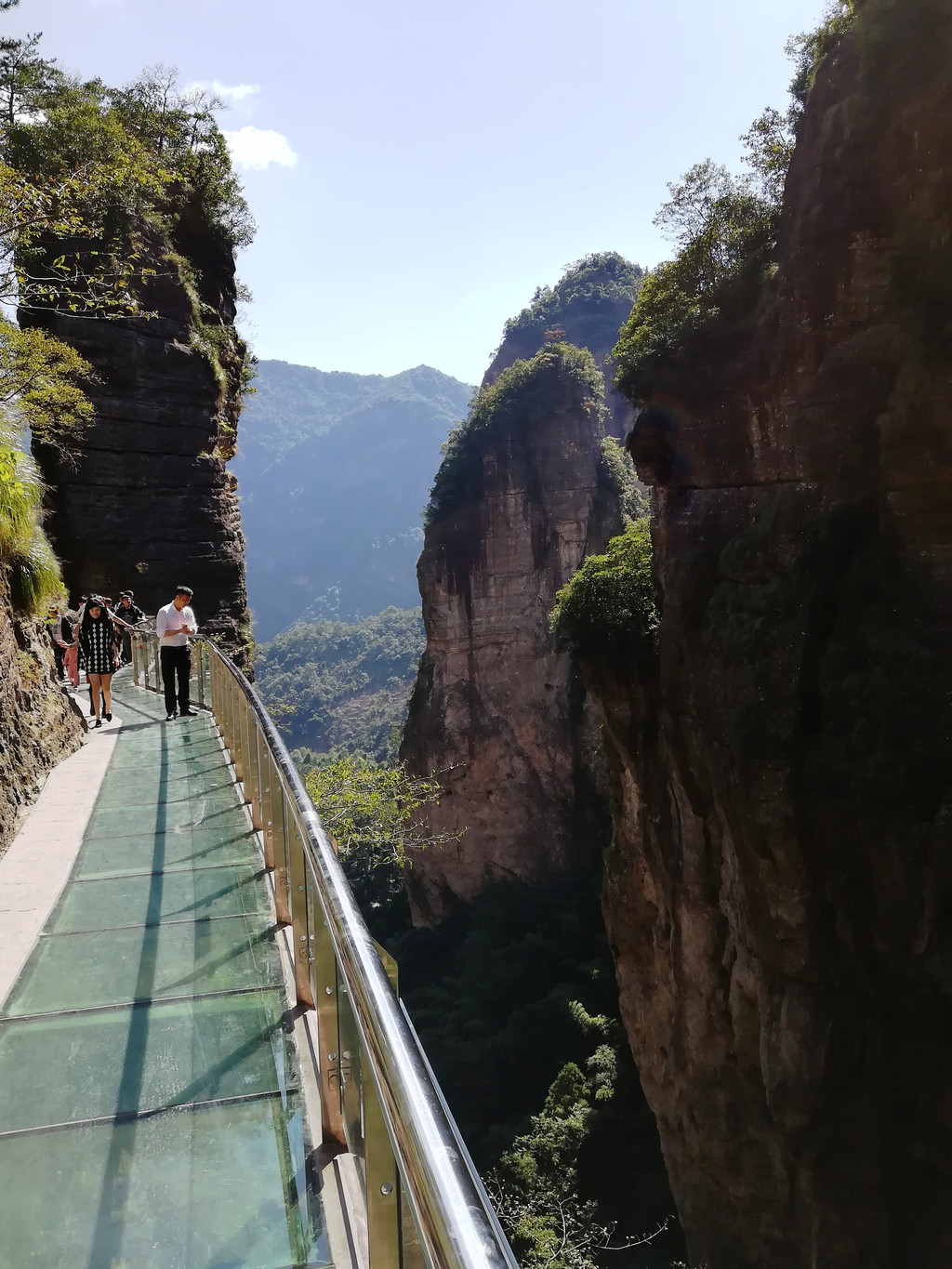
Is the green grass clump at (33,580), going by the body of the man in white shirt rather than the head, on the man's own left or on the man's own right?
on the man's own right

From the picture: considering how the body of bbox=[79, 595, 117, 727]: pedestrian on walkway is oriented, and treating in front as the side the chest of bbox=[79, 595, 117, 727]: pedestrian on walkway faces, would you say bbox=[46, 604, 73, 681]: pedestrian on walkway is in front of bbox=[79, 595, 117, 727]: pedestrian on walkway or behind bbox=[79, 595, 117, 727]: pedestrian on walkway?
behind

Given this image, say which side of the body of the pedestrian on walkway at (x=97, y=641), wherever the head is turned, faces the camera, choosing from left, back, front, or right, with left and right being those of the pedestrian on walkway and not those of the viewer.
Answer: front

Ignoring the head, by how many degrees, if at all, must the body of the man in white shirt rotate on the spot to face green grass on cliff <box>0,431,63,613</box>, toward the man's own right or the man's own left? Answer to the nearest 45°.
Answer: approximately 90° to the man's own right

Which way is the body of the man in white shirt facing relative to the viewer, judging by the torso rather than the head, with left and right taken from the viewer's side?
facing the viewer and to the right of the viewer

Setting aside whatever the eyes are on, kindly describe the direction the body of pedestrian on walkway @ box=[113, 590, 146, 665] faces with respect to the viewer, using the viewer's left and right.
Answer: facing the viewer

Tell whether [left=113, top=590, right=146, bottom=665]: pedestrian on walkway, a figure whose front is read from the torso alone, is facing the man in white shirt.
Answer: yes

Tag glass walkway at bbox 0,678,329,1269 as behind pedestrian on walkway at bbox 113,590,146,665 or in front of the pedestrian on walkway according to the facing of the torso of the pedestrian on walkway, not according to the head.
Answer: in front

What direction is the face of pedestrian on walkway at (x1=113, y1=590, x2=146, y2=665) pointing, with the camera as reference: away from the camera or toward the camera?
toward the camera

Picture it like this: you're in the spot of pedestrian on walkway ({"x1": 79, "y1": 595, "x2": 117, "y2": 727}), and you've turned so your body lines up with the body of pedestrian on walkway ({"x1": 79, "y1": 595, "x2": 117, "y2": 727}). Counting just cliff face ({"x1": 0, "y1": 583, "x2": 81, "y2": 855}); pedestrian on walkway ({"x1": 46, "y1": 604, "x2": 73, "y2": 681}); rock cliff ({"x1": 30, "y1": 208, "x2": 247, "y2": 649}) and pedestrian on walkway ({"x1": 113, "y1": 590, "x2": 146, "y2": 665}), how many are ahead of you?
1

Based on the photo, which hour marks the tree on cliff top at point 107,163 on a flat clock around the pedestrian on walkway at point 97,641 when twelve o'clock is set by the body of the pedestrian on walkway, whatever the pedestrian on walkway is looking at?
The tree on cliff top is roughly at 6 o'clock from the pedestrian on walkway.

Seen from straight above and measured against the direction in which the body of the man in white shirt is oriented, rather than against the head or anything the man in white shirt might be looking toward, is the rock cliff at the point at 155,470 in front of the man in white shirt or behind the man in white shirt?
behind

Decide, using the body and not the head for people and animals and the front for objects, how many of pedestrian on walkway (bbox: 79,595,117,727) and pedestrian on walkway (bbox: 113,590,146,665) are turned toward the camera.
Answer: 2

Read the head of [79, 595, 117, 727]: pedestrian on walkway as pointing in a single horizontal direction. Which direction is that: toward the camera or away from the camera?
toward the camera
